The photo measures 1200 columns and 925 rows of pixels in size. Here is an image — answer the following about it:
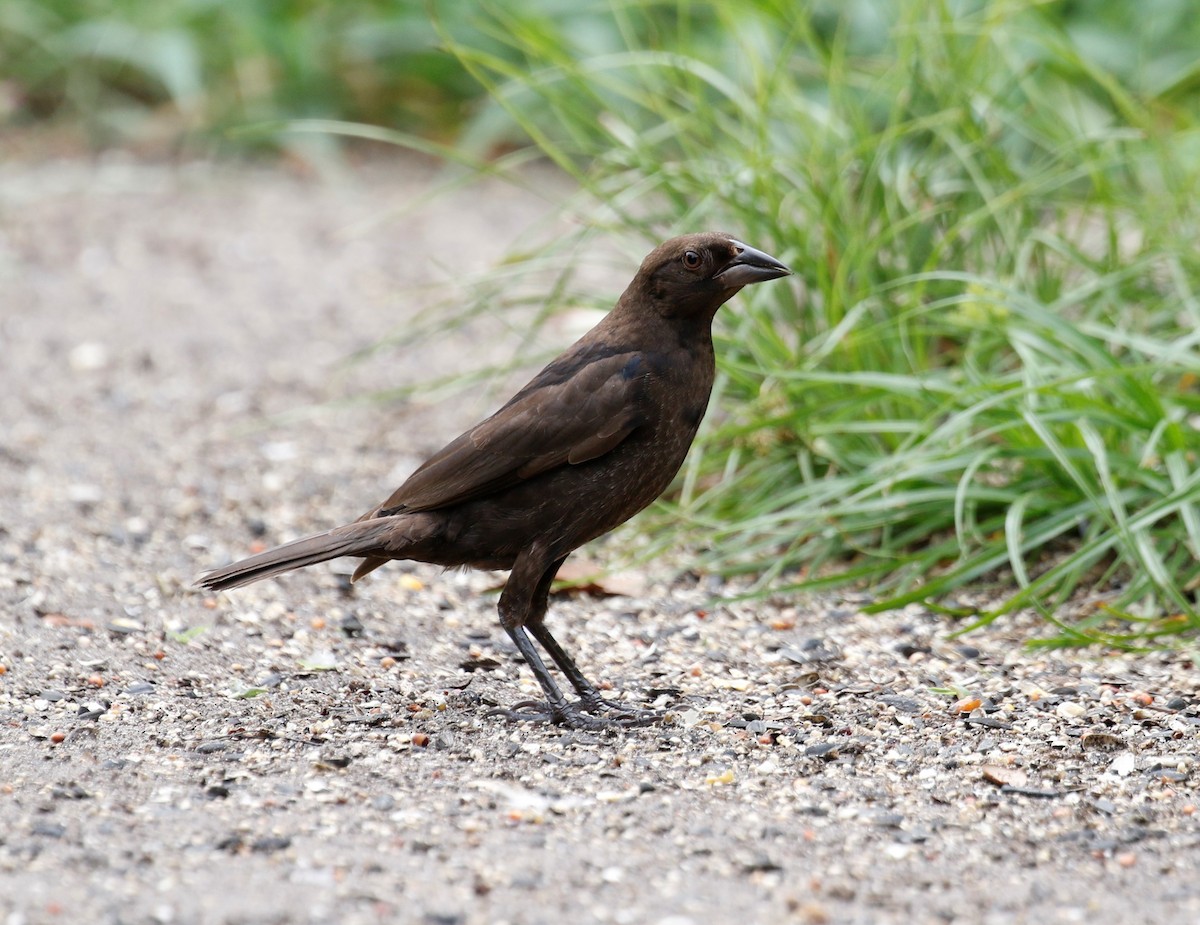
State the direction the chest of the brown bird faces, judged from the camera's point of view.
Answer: to the viewer's right

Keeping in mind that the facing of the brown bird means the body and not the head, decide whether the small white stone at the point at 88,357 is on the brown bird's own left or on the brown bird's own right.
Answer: on the brown bird's own left
